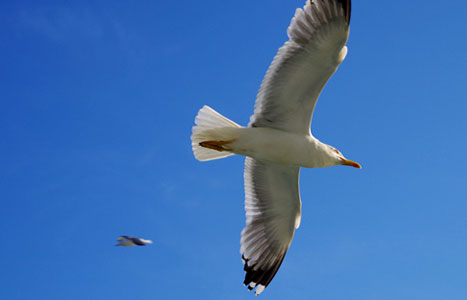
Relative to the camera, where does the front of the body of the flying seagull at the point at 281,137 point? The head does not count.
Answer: to the viewer's right
